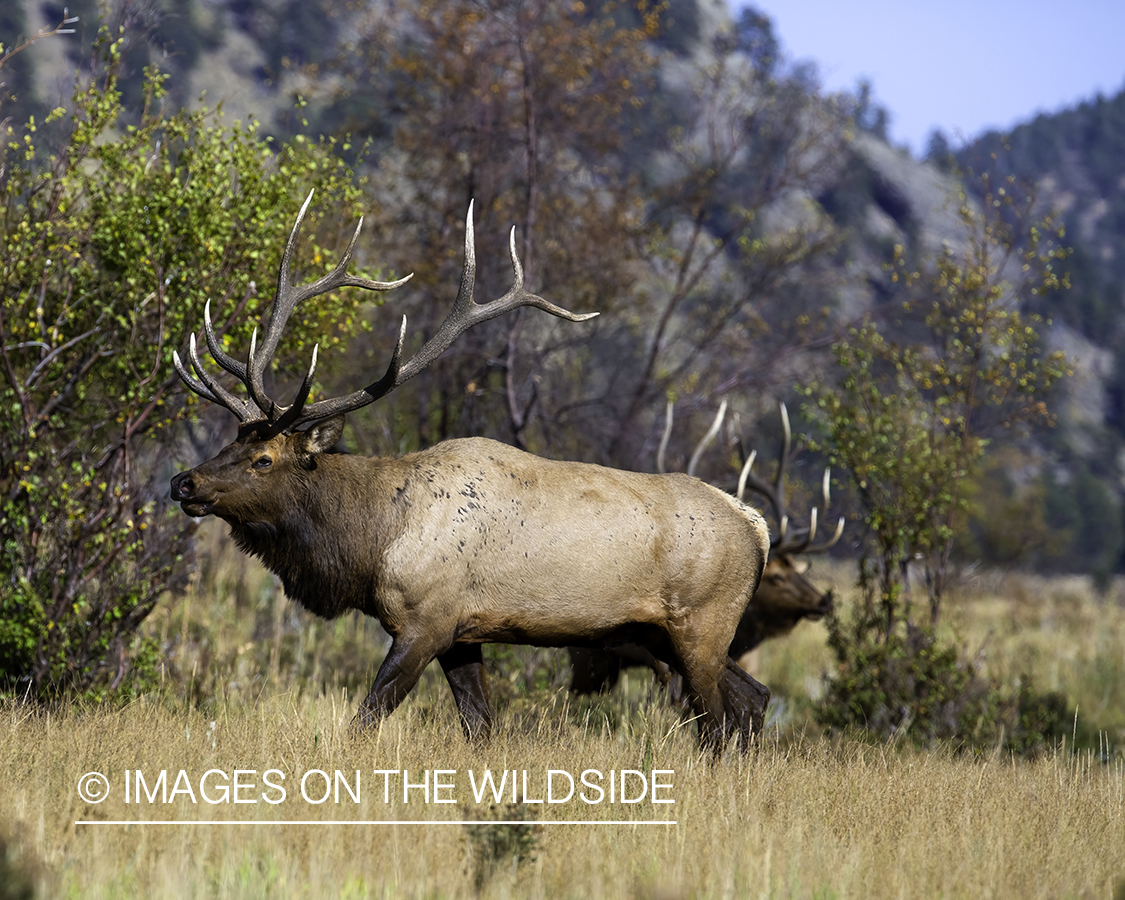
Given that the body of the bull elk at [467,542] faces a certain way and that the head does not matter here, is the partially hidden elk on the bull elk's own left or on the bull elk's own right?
on the bull elk's own right

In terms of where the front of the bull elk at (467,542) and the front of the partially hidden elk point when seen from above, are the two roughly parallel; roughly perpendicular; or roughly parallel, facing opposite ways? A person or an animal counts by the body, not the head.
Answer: roughly parallel, facing opposite ways

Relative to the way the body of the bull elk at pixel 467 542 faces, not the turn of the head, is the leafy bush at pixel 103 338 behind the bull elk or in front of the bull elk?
in front

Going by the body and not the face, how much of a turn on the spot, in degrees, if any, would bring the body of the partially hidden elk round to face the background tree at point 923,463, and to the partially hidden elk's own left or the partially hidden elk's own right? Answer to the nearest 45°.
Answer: approximately 45° to the partially hidden elk's own left

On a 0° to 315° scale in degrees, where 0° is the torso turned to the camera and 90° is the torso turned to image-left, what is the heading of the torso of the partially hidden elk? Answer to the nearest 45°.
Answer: approximately 270°

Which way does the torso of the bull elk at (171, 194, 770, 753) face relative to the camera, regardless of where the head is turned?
to the viewer's left

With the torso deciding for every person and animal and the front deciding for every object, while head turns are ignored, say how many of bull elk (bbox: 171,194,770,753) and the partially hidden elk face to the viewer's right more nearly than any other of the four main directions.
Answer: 1

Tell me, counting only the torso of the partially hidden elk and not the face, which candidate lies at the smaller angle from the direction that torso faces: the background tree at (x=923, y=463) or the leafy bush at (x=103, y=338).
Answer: the background tree

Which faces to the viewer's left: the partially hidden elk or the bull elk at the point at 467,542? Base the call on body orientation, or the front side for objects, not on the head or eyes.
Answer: the bull elk
